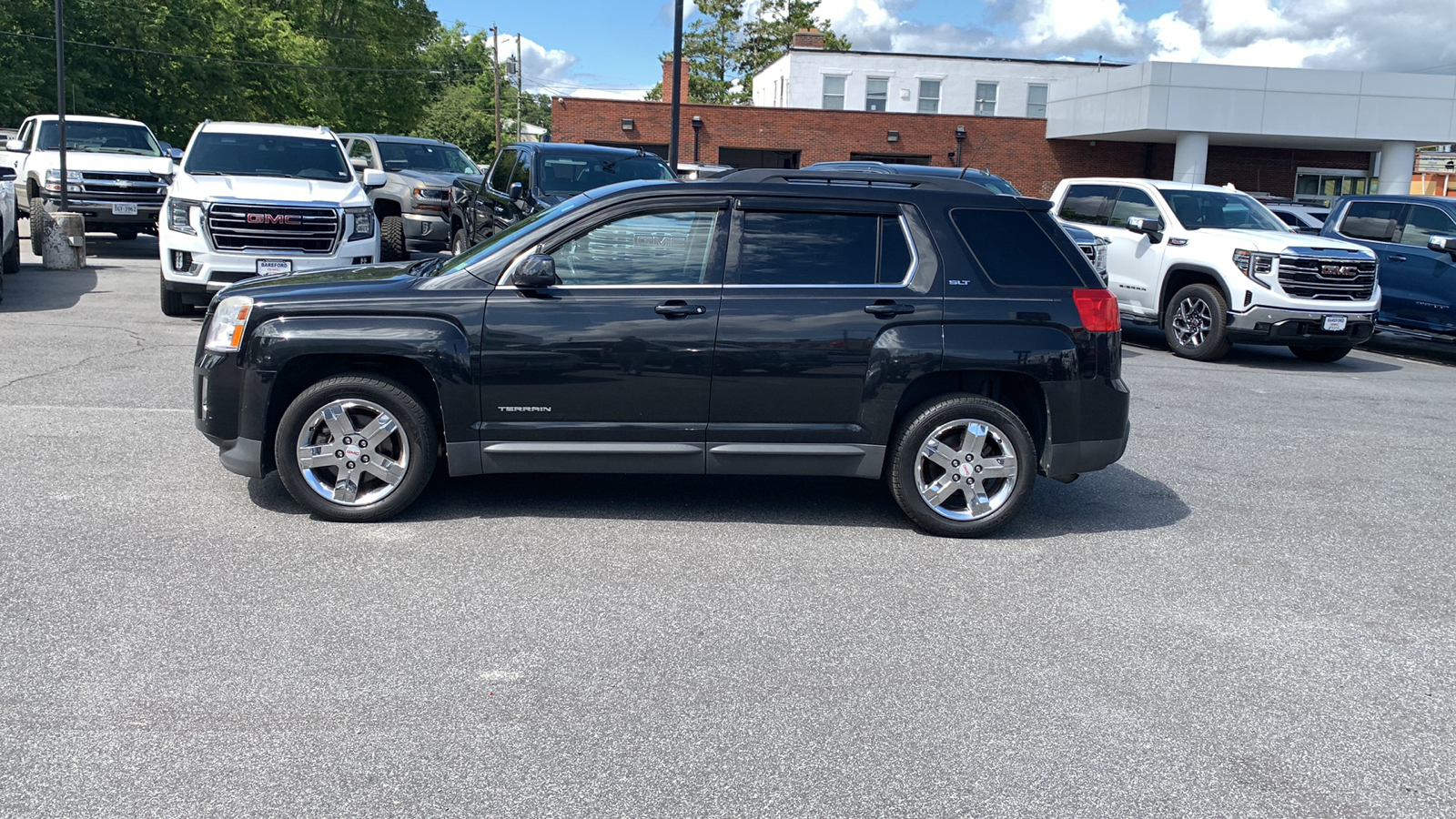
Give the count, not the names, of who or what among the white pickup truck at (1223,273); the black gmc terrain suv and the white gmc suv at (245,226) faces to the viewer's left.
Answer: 1

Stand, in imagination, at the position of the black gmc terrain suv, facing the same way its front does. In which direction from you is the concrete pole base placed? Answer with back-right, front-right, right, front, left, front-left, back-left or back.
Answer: front-right

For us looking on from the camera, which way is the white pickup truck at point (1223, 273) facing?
facing the viewer and to the right of the viewer

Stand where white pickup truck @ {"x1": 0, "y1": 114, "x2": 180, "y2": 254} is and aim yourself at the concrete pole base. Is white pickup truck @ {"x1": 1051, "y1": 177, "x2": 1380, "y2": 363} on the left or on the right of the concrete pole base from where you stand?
left

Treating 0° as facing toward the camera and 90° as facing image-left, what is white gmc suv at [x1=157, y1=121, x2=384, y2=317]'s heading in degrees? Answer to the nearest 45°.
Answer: approximately 0°

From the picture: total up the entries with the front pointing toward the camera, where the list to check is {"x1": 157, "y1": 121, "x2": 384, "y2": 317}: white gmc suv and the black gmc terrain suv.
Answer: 1

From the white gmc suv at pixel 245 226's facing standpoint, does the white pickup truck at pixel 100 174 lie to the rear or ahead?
to the rear

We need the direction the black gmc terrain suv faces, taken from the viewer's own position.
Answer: facing to the left of the viewer

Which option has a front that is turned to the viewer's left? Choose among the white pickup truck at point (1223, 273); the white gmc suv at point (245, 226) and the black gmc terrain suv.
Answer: the black gmc terrain suv

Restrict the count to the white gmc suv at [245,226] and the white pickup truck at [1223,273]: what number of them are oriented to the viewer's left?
0

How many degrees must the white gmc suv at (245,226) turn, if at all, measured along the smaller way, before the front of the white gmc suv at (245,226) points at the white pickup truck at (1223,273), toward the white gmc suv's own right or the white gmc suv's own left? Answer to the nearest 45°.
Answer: approximately 90° to the white gmc suv's own left

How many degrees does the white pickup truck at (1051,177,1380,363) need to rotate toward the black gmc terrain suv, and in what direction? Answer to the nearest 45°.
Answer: approximately 45° to its right

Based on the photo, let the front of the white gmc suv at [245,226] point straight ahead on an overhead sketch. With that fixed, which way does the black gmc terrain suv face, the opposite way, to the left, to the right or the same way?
to the right

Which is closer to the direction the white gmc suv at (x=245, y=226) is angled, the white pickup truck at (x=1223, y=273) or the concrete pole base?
the white pickup truck
